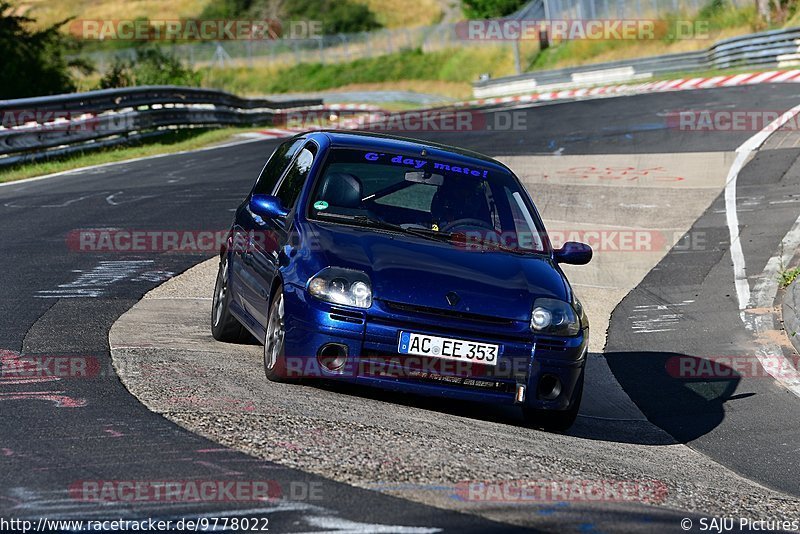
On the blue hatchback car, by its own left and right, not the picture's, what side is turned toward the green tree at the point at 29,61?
back

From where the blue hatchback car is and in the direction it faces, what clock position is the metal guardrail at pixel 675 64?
The metal guardrail is roughly at 8 o'clock from the blue hatchback car.

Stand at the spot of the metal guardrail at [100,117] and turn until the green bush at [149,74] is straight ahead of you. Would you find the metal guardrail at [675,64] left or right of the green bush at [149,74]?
right

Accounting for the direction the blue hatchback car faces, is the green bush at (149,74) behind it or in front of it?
behind

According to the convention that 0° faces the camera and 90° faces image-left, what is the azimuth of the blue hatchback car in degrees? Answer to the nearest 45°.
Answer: approximately 315°

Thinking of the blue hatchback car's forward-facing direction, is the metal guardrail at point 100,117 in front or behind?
behind
